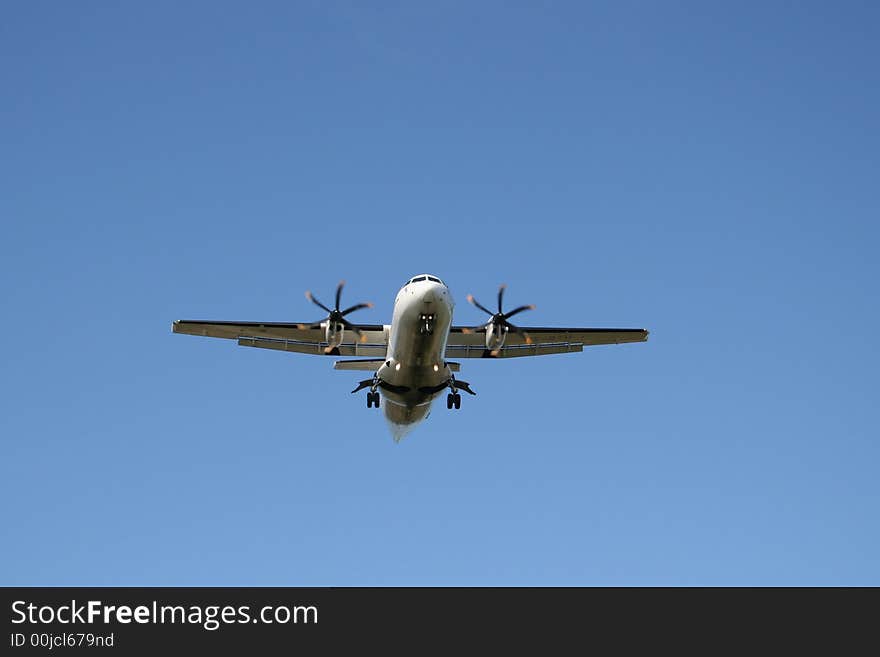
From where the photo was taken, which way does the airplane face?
toward the camera
